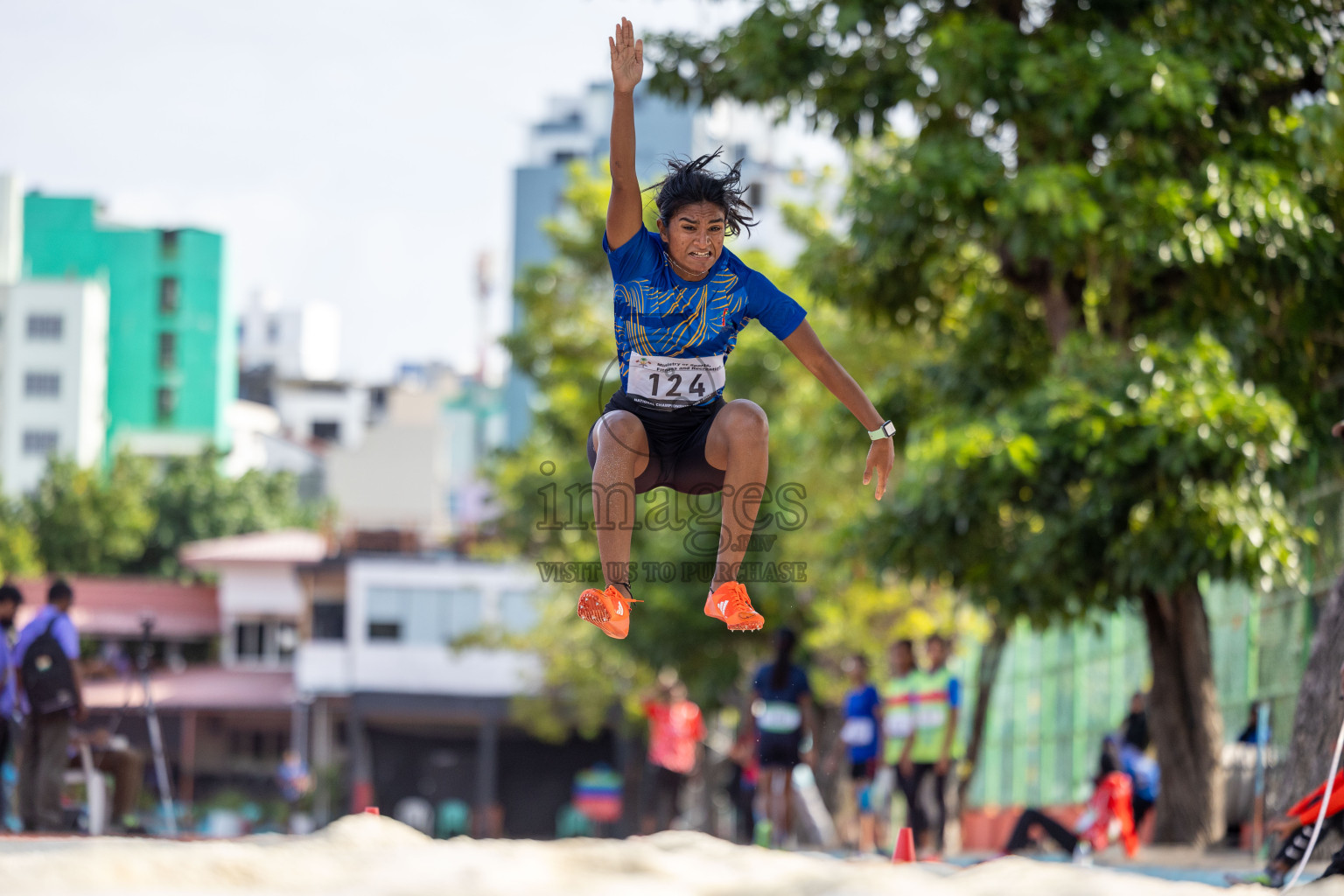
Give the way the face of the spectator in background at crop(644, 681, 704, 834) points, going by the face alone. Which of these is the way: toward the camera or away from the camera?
toward the camera

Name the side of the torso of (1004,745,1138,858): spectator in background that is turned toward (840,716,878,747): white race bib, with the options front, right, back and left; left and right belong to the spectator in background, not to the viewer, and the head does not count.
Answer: front

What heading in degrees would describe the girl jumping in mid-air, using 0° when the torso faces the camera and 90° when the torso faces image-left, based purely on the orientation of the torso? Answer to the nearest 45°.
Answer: approximately 0°

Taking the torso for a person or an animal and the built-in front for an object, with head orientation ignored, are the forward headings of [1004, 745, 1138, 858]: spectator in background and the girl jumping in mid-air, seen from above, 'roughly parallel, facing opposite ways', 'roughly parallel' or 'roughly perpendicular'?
roughly perpendicular

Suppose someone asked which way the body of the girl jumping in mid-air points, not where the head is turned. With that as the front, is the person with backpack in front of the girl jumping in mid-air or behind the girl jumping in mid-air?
behind

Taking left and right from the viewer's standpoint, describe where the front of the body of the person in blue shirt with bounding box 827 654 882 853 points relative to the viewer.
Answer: facing the viewer and to the left of the viewer

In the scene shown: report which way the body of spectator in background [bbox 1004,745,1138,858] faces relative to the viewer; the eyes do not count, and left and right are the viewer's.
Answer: facing to the left of the viewer

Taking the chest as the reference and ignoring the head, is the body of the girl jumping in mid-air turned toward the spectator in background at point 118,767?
no

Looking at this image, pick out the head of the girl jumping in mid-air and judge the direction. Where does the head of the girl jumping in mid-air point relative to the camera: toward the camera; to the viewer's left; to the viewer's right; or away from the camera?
toward the camera

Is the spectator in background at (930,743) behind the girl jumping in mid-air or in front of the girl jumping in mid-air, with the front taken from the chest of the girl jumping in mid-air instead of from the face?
behind

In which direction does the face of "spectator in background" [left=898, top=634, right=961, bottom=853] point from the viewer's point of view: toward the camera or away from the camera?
toward the camera

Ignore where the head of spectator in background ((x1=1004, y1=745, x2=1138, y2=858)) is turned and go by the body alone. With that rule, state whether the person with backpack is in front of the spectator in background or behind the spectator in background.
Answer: in front
